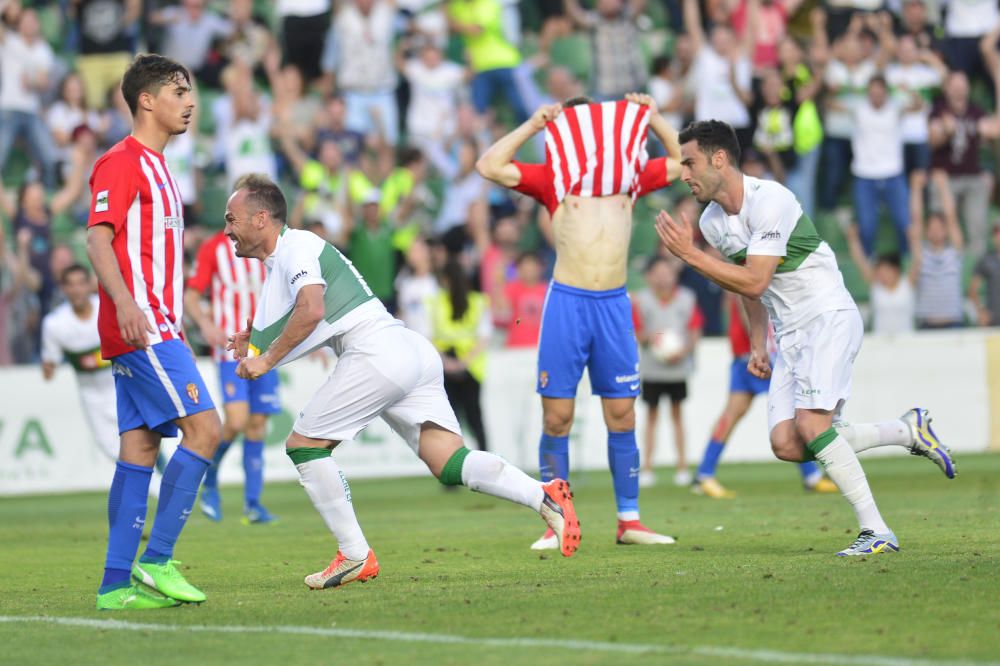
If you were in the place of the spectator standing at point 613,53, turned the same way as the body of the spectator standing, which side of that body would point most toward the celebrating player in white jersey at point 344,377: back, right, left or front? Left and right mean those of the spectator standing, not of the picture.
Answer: front

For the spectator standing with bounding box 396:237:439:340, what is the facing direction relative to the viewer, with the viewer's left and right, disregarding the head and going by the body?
facing the viewer

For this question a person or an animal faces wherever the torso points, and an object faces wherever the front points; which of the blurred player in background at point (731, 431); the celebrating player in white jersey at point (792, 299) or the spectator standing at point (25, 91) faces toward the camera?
the spectator standing

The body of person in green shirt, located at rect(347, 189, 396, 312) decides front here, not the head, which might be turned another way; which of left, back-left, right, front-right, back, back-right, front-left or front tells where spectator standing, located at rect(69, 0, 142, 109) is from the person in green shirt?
back-right

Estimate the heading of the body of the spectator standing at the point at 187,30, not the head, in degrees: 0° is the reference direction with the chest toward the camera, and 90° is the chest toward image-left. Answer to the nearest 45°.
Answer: approximately 0°

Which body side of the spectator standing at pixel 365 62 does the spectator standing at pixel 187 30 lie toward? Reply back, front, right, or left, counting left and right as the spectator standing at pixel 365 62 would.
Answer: right

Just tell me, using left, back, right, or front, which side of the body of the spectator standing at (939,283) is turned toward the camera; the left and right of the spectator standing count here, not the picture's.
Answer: front

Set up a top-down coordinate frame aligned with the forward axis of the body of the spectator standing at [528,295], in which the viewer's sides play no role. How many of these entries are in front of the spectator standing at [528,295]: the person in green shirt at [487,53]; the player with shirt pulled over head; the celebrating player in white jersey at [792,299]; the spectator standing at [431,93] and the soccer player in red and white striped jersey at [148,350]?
3

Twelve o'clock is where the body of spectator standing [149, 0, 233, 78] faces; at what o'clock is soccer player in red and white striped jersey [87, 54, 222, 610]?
The soccer player in red and white striped jersey is roughly at 12 o'clock from the spectator standing.

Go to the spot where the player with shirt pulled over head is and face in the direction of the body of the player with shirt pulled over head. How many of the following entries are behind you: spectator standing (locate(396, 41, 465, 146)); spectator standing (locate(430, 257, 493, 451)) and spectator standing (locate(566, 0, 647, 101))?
3

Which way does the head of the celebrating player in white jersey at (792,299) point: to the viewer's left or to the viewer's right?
to the viewer's left

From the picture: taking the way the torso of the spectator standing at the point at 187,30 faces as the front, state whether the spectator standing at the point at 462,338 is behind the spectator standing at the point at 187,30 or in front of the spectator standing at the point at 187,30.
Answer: in front

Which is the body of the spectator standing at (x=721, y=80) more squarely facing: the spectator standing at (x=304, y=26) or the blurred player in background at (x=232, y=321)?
the blurred player in background

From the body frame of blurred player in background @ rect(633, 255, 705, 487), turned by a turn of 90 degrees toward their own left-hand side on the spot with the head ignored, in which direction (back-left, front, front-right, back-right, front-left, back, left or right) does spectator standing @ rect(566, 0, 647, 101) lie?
left

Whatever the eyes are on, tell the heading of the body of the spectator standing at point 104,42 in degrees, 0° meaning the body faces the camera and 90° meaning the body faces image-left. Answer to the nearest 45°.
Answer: approximately 0°

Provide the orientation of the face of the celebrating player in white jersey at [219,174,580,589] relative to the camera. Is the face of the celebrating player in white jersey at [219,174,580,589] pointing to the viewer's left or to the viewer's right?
to the viewer's left

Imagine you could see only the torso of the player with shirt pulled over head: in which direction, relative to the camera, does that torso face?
toward the camera
